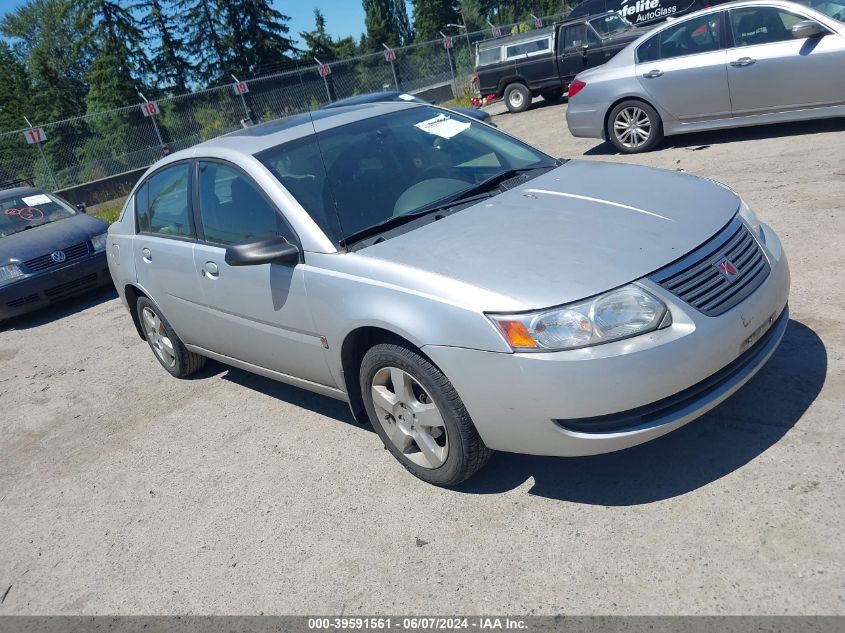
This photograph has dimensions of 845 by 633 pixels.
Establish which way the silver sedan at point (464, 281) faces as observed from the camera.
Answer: facing the viewer and to the right of the viewer

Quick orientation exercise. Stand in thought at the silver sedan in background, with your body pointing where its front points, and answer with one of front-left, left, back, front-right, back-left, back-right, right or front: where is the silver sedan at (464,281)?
right

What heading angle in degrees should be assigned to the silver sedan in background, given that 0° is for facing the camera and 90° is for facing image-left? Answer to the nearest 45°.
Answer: approximately 270°

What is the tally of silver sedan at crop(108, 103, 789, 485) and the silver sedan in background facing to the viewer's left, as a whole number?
0

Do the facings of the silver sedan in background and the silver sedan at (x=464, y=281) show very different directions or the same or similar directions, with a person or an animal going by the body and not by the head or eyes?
same or similar directions

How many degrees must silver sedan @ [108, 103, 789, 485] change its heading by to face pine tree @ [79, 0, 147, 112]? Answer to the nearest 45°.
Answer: approximately 135° to its left

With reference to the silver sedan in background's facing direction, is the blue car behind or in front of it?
behind

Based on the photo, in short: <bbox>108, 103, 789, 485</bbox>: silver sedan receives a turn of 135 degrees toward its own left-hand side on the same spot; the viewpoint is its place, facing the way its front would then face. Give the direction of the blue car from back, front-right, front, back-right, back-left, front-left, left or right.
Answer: front-left

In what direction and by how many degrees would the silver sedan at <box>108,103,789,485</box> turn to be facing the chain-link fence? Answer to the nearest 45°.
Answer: approximately 135° to its left

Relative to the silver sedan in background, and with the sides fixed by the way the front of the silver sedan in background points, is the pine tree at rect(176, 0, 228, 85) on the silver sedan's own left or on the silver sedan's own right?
on the silver sedan's own left

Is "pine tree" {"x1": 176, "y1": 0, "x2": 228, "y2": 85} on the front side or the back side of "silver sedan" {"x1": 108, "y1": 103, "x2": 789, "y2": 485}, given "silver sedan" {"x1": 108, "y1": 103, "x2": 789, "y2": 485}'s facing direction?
on the back side

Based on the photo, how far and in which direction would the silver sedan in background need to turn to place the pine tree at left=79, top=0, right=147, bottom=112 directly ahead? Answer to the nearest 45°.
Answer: approximately 135° to its left
